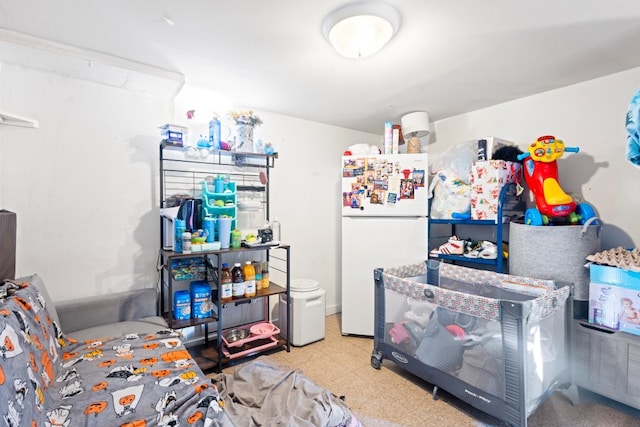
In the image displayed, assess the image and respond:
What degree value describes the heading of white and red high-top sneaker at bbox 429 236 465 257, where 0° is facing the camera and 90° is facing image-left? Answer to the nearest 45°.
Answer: approximately 90°

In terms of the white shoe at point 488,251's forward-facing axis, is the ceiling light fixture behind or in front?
in front

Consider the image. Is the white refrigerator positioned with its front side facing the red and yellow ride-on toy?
no

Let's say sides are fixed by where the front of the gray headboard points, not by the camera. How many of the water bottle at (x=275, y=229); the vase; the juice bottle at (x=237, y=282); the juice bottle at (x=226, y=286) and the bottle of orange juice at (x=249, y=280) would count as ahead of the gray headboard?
5

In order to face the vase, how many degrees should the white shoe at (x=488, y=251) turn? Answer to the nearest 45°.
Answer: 0° — it already faces it

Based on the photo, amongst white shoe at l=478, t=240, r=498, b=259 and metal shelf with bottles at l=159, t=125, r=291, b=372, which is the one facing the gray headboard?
the white shoe

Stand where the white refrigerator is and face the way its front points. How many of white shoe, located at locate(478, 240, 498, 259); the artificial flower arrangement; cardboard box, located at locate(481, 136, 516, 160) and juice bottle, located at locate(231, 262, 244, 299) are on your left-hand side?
2

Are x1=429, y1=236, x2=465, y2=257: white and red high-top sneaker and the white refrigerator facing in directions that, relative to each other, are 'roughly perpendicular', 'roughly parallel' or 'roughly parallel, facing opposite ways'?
roughly perpendicular

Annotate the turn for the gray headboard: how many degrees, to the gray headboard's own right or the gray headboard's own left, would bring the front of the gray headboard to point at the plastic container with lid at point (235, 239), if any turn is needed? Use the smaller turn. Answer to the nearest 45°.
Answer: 0° — it already faces it

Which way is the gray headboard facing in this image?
to the viewer's right

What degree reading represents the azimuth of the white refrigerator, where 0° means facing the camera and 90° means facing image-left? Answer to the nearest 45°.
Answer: approximately 0°

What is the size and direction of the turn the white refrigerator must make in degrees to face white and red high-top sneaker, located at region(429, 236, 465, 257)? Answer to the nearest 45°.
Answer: approximately 90° to its left

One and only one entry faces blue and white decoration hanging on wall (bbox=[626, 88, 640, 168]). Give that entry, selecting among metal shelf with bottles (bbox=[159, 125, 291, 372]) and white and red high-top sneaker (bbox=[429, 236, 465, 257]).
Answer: the metal shelf with bottles

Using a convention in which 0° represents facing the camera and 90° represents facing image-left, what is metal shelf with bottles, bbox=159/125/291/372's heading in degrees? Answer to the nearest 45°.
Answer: approximately 315°

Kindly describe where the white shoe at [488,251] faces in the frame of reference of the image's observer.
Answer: facing the viewer and to the left of the viewer
